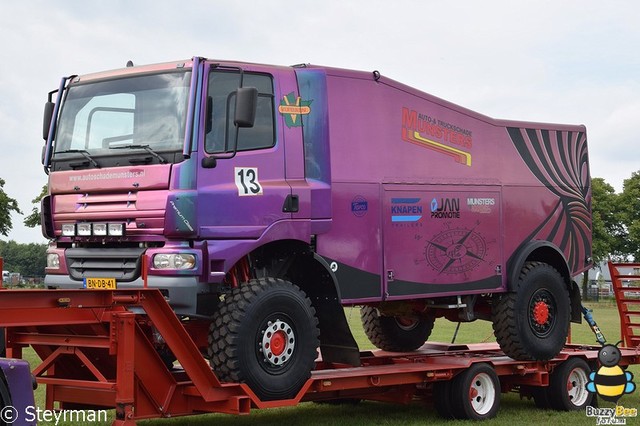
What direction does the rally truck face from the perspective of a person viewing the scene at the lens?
facing the viewer and to the left of the viewer
